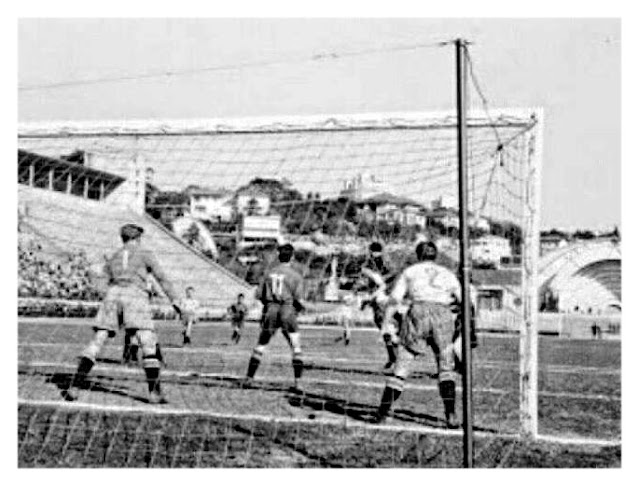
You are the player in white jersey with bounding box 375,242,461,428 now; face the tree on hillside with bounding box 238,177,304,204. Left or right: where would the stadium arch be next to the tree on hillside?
right

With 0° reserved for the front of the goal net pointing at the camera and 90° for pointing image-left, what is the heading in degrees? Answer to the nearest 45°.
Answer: approximately 180°

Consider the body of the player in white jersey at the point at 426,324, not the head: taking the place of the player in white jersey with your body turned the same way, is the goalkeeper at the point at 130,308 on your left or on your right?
on your left

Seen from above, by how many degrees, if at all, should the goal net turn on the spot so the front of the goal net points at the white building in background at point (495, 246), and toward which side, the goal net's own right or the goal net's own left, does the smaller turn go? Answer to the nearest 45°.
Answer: approximately 45° to the goal net's own right

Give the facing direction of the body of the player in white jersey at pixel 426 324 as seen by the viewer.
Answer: away from the camera

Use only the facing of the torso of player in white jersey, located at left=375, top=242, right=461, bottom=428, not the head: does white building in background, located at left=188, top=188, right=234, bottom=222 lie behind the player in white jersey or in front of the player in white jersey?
in front

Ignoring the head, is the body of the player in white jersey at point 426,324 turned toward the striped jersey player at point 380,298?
yes
